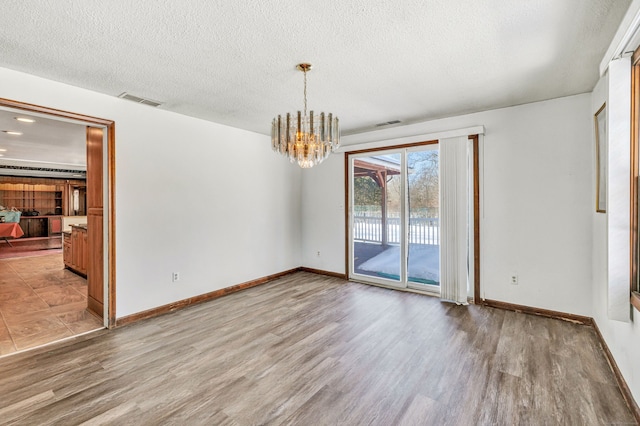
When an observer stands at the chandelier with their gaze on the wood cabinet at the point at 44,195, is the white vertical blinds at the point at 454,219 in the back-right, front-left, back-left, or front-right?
back-right

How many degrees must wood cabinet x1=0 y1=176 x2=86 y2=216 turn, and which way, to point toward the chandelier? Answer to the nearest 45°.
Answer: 0° — it already faces it

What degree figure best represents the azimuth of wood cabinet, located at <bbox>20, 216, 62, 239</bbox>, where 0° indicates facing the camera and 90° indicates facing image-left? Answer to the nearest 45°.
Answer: approximately 0°

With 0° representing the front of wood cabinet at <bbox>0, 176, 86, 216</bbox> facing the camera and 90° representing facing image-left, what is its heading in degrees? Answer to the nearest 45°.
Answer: approximately 0°

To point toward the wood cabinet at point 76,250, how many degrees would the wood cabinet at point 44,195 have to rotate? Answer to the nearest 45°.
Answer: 0° — it already faces it

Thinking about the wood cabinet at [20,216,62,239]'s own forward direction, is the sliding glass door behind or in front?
in front

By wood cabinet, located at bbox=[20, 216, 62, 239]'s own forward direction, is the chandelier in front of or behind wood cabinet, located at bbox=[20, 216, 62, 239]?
in front

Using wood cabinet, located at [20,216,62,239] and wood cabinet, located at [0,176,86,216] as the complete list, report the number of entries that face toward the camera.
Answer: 2
